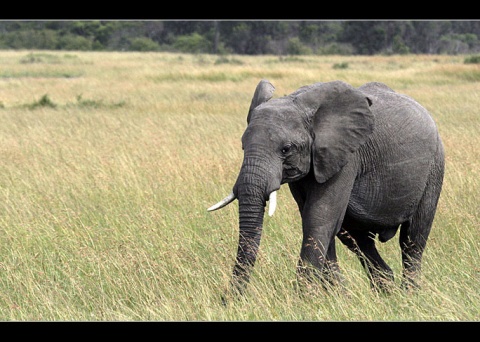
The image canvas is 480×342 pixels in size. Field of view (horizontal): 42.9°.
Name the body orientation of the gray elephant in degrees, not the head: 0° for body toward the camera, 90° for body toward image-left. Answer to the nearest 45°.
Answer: approximately 45°

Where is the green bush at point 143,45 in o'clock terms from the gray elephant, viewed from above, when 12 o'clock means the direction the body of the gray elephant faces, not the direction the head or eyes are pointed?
The green bush is roughly at 4 o'clock from the gray elephant.

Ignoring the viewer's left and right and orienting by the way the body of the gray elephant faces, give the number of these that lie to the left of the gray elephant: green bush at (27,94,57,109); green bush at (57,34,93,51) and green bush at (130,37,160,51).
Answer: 0

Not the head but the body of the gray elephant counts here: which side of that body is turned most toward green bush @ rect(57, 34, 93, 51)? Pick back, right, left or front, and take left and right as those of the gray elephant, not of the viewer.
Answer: right

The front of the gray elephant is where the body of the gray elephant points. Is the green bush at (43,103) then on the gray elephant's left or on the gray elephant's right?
on the gray elephant's right
